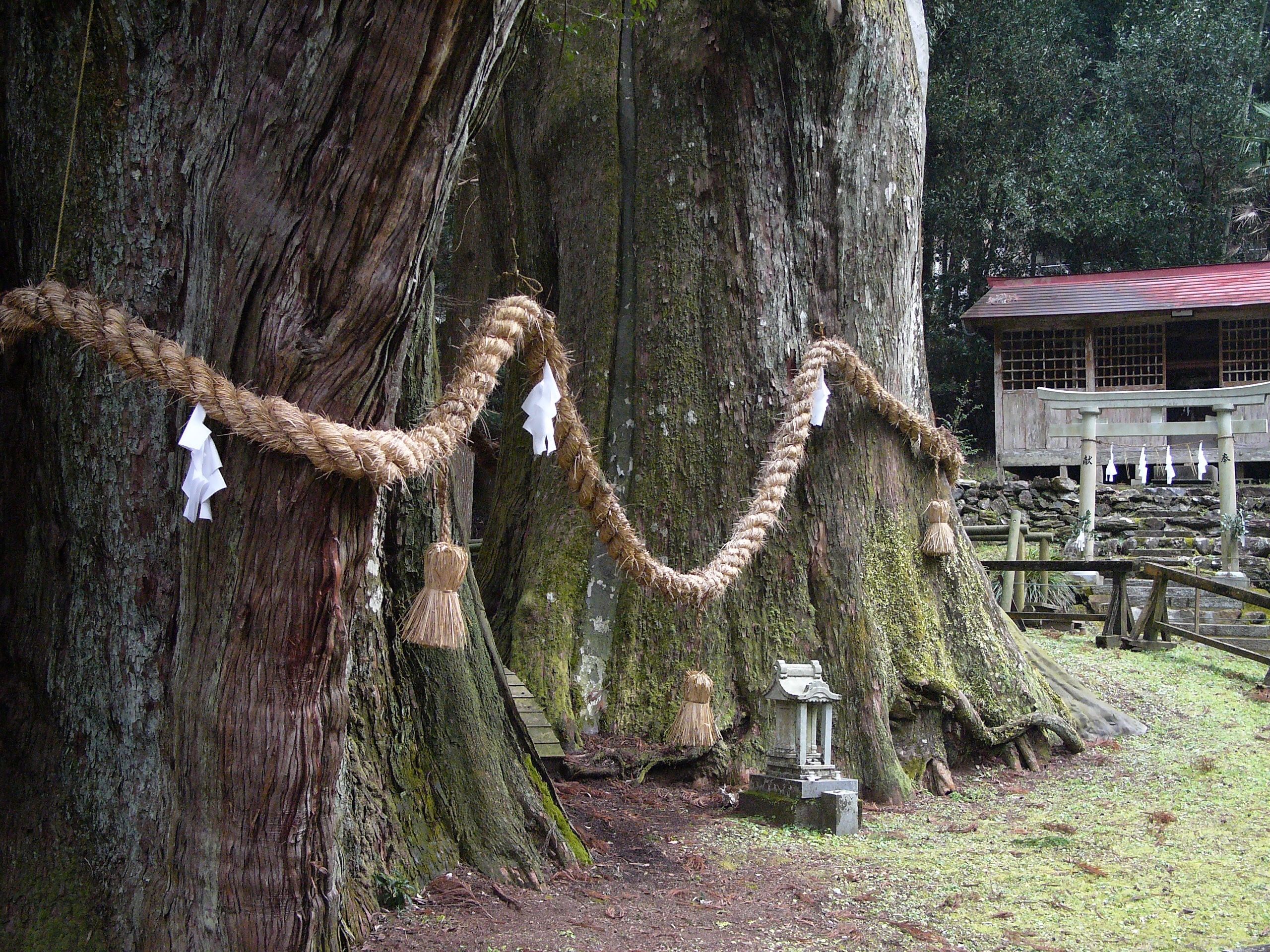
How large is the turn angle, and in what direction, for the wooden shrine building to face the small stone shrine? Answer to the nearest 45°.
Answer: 0° — it already faces it

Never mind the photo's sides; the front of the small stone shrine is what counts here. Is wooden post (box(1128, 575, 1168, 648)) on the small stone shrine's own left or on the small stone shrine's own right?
on the small stone shrine's own left

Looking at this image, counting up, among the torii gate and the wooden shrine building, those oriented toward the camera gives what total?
2

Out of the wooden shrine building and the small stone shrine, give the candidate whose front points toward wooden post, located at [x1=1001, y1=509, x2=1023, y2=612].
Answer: the wooden shrine building

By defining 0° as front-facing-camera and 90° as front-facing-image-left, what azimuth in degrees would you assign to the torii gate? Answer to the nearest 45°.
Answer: approximately 0°

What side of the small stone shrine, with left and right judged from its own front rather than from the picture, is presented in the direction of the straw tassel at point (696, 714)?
right

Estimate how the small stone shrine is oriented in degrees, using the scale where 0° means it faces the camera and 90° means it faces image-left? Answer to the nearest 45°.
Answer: approximately 315°

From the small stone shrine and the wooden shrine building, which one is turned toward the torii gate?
the wooden shrine building
